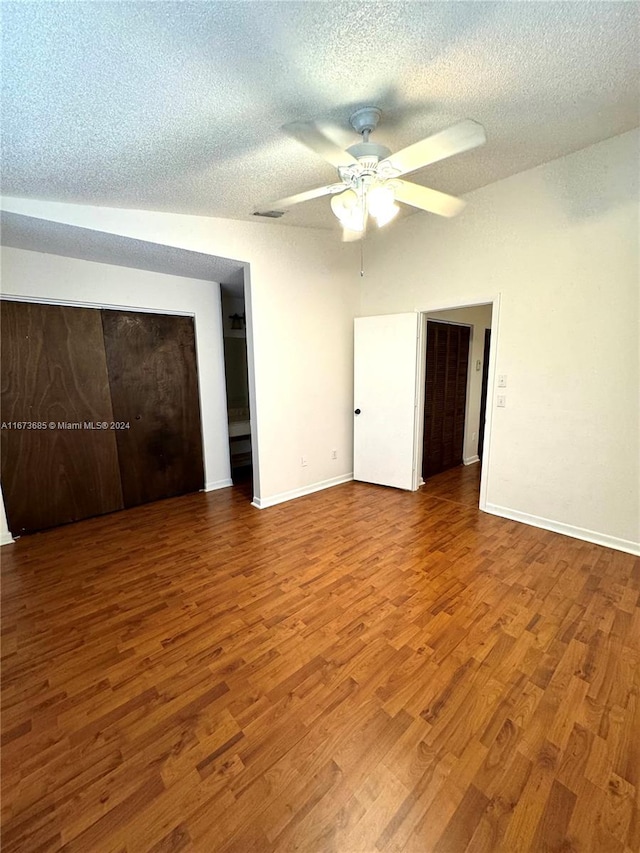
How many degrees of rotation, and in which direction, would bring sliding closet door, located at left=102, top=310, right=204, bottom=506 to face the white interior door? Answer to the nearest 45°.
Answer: approximately 45° to its left

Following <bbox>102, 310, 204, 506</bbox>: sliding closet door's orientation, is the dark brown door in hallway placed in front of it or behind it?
in front

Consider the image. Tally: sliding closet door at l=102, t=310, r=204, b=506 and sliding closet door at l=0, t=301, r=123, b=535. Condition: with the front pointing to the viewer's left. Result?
0

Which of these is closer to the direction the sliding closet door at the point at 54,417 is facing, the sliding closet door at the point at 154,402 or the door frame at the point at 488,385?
the door frame

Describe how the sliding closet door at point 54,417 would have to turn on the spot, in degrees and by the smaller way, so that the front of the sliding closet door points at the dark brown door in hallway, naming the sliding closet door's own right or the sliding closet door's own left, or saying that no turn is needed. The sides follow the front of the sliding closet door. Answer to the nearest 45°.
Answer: approximately 45° to the sliding closet door's own left

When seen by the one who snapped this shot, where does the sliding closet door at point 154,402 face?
facing the viewer and to the right of the viewer
